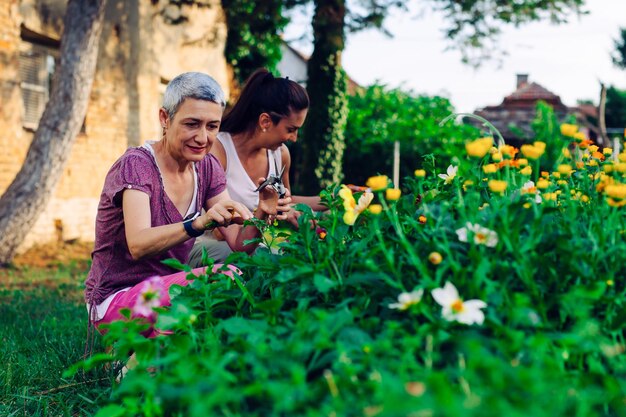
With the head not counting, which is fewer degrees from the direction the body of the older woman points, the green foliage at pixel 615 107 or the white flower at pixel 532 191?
the white flower

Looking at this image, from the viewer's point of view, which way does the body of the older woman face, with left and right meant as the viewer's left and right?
facing the viewer and to the right of the viewer

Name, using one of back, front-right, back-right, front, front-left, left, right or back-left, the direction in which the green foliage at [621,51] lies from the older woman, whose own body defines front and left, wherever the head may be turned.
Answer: left

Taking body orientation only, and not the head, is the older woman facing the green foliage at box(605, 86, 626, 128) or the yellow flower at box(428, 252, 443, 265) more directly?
the yellow flower

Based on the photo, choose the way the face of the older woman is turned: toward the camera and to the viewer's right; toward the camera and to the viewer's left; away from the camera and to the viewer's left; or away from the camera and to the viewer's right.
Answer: toward the camera and to the viewer's right

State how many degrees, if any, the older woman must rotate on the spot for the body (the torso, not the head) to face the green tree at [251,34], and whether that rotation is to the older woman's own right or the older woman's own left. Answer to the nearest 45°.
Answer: approximately 135° to the older woman's own left

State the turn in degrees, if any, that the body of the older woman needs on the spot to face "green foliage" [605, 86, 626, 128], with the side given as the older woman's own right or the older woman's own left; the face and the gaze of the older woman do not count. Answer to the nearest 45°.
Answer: approximately 90° to the older woman's own left

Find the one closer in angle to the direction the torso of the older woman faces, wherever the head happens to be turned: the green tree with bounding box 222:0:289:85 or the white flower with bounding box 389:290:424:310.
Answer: the white flower

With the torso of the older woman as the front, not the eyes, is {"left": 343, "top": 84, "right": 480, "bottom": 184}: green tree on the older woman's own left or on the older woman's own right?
on the older woman's own left

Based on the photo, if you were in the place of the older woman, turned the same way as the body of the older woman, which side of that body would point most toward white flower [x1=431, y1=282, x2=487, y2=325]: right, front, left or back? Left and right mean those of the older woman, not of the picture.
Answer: front

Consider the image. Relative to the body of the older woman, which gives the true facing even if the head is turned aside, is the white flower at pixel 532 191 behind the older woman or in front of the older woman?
in front
